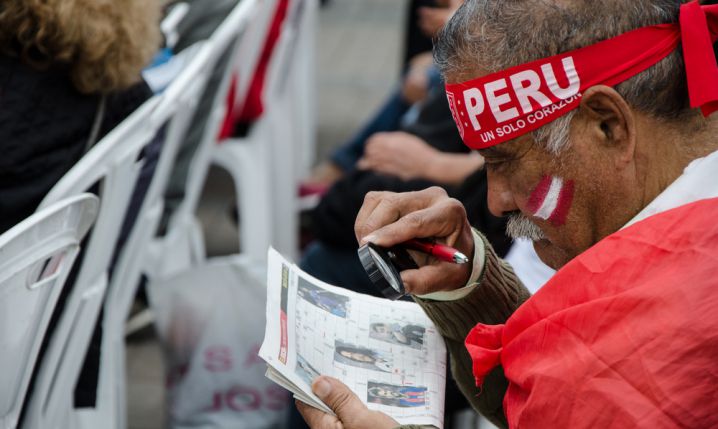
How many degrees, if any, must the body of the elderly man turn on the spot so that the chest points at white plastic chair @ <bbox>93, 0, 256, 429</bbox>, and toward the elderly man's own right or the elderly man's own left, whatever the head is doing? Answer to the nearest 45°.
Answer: approximately 45° to the elderly man's own right

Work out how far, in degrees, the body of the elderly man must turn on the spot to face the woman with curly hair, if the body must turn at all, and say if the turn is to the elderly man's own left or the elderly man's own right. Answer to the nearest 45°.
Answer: approximately 45° to the elderly man's own right

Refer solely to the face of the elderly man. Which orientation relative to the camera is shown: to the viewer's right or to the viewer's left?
to the viewer's left

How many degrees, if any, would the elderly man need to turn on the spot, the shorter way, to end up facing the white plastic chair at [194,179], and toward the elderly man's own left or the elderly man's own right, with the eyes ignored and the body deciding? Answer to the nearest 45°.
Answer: approximately 45° to the elderly man's own right

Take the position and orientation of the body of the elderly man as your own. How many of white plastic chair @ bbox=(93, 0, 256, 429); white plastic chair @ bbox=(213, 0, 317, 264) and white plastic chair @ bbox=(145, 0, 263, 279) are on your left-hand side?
0

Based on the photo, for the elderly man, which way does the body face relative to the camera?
to the viewer's left

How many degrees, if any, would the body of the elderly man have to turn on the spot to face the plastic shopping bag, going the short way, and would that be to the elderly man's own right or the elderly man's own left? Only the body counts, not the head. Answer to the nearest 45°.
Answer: approximately 45° to the elderly man's own right
